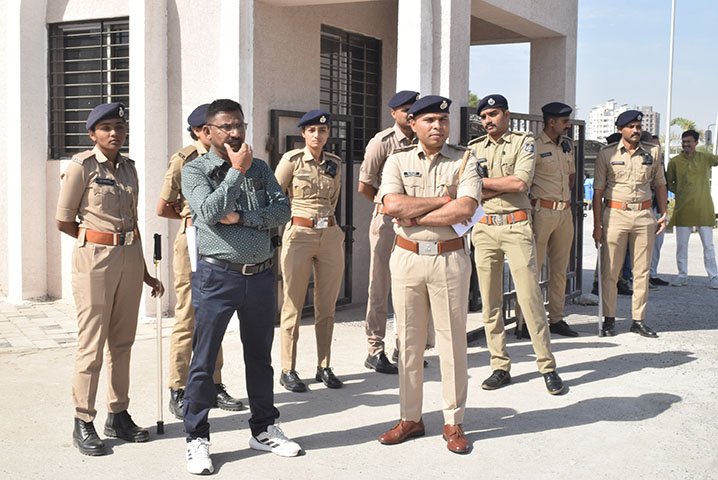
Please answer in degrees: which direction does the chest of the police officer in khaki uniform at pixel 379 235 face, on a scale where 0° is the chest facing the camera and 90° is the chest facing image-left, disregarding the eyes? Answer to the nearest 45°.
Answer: approximately 315°

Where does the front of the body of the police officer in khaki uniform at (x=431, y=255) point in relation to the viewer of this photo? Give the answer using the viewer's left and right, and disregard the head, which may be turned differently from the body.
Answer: facing the viewer

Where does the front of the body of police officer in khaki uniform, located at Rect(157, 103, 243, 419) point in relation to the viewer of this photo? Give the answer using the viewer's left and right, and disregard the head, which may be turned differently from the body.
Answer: facing the viewer and to the right of the viewer

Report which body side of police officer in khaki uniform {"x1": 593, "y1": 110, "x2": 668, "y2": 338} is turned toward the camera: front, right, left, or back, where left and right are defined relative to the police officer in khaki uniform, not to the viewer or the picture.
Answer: front

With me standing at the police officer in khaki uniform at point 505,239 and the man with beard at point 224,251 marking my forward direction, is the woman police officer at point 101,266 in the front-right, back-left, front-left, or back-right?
front-right

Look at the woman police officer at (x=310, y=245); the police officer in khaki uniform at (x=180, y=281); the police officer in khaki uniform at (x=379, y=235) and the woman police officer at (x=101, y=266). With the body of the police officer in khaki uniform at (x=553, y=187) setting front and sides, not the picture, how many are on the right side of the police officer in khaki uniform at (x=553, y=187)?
4

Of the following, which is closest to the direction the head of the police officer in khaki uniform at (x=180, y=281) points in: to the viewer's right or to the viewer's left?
to the viewer's right

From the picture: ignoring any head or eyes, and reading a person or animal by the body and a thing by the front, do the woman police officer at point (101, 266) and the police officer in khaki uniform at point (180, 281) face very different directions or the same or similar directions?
same or similar directions

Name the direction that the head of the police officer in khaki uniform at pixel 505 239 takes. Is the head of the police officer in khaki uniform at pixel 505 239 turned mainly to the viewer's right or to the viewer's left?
to the viewer's left

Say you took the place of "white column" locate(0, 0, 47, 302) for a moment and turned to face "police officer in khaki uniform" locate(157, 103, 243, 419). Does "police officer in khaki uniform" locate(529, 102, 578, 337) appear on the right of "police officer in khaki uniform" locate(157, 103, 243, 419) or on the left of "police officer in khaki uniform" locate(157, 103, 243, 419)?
left

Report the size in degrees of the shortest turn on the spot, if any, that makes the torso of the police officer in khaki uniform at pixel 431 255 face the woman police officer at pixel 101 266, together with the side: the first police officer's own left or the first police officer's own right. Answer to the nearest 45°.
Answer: approximately 90° to the first police officer's own right

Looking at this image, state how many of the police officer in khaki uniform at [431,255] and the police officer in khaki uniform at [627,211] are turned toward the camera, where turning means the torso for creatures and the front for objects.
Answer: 2

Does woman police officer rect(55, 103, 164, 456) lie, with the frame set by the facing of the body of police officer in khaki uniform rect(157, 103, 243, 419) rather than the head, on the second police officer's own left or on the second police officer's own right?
on the second police officer's own right

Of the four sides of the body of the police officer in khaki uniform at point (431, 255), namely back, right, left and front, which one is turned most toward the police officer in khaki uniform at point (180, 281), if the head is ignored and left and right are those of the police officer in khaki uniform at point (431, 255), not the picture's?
right
